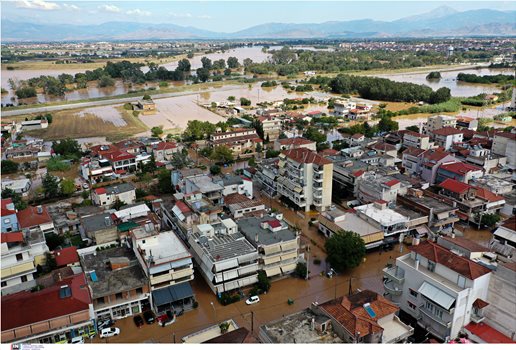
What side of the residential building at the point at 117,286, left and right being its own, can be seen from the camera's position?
front

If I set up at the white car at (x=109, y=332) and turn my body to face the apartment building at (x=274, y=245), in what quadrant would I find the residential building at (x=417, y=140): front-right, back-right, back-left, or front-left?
front-left

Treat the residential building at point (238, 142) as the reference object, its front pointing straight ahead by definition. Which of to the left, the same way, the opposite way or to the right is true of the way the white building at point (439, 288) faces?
to the right

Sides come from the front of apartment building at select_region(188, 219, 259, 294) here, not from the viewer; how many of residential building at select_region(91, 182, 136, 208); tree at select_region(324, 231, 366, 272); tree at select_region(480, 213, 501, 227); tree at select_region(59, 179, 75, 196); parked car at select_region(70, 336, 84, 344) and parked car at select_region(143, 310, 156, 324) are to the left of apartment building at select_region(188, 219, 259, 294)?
2

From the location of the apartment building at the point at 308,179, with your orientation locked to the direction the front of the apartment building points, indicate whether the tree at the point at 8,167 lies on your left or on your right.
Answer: on your right

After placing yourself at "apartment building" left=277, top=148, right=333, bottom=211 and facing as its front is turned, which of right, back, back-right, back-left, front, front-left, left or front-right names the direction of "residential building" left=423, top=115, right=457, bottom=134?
back

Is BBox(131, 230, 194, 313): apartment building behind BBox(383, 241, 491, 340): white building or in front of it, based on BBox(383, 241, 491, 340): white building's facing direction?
in front

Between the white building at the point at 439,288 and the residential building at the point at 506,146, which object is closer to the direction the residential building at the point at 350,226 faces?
the white building

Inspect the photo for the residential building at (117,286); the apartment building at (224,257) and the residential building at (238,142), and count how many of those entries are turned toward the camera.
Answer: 3

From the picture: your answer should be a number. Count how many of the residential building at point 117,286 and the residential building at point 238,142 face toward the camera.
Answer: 2

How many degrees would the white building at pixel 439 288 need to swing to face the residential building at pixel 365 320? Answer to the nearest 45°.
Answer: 0° — it already faces it

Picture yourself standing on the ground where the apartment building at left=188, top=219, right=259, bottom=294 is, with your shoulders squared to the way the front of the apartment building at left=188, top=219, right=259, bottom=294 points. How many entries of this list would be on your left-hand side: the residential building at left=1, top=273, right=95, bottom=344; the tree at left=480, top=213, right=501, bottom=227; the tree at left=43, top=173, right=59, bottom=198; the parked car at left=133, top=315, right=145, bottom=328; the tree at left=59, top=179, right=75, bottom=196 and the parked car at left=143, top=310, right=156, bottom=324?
1

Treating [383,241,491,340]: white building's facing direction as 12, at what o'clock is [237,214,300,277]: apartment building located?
The apartment building is roughly at 2 o'clock from the white building.

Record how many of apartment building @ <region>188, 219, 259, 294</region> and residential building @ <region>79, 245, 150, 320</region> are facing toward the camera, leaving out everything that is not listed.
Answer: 2

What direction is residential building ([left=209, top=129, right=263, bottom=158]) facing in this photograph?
toward the camera

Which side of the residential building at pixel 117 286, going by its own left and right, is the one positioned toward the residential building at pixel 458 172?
left

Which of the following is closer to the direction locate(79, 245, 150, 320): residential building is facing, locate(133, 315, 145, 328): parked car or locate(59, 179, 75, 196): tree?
the parked car

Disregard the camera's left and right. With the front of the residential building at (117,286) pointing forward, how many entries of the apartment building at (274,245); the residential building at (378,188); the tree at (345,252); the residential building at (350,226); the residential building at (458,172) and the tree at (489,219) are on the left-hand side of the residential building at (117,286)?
6

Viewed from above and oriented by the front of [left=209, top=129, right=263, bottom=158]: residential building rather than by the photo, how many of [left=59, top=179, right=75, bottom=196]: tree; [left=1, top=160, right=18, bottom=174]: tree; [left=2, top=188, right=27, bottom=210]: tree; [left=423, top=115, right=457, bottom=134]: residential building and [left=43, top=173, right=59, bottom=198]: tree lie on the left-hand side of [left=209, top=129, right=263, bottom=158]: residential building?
1
